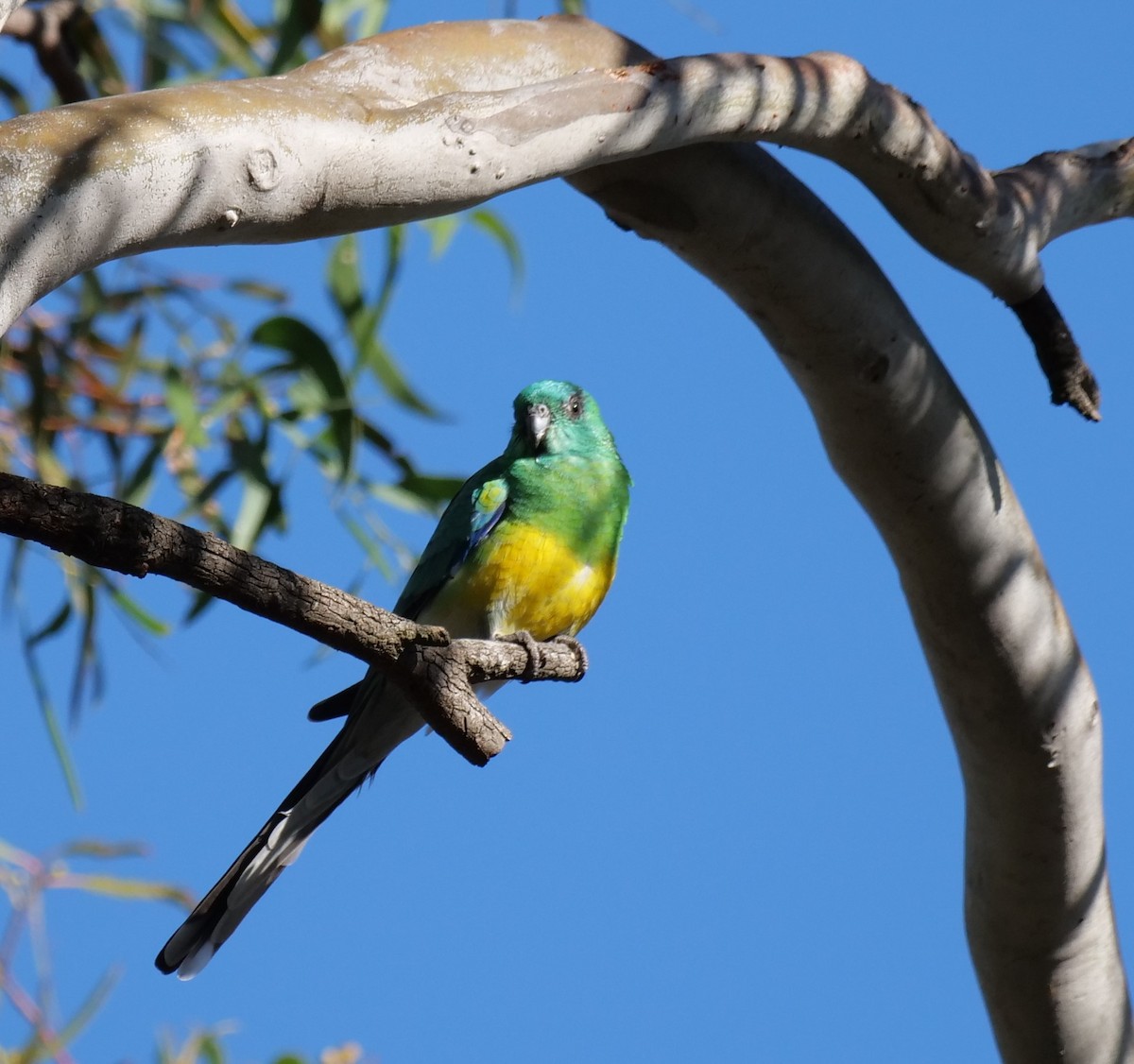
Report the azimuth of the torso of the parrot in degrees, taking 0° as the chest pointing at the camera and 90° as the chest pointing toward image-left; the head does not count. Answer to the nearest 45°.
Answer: approximately 315°
